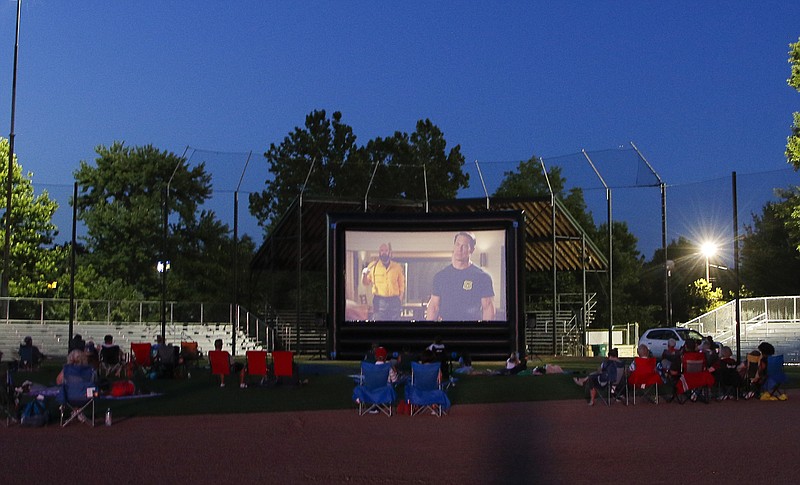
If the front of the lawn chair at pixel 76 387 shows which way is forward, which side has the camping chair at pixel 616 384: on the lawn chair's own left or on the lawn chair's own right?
on the lawn chair's own right

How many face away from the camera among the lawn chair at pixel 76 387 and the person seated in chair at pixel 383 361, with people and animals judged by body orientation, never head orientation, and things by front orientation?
2

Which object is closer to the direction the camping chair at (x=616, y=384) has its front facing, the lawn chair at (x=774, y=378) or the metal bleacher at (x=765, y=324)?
the metal bleacher

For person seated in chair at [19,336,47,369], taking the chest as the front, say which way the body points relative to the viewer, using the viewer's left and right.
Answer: facing away from the viewer and to the right of the viewer

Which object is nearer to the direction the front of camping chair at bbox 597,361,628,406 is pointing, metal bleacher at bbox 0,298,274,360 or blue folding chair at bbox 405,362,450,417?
the metal bleacher

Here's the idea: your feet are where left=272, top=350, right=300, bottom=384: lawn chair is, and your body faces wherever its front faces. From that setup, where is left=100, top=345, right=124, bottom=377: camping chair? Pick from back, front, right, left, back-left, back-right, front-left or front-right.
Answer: left

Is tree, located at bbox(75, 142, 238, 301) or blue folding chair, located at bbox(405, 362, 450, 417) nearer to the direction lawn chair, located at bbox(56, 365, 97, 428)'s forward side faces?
the tree

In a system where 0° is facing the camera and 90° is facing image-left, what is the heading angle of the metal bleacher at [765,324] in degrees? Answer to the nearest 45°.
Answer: approximately 45°

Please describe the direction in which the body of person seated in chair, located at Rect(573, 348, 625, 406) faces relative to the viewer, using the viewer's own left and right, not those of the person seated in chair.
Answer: facing away from the viewer and to the left of the viewer

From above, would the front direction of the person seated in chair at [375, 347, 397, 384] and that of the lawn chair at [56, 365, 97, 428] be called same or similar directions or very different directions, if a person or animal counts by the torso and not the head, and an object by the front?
same or similar directions

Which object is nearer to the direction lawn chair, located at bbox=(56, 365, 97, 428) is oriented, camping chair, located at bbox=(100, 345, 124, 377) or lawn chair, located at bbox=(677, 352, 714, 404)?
the camping chair

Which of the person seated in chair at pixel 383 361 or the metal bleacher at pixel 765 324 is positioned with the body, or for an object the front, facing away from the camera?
the person seated in chair

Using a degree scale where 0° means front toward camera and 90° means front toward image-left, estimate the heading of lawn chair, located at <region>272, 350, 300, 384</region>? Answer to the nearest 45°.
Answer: approximately 225°

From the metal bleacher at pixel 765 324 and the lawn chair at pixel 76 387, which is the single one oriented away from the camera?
the lawn chair

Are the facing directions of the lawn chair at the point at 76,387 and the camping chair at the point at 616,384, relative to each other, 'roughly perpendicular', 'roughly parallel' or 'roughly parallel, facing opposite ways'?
roughly parallel

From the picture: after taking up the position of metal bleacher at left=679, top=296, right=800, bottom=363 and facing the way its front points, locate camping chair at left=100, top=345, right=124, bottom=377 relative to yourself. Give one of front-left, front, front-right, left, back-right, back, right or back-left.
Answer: front

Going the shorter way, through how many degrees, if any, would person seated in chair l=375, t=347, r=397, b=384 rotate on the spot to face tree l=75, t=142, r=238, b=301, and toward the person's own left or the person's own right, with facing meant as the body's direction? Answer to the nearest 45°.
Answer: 0° — they already face it

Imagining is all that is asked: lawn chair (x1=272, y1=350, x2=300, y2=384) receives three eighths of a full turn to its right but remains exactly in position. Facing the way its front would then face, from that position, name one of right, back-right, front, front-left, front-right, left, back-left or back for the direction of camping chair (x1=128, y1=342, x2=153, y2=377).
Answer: back-right

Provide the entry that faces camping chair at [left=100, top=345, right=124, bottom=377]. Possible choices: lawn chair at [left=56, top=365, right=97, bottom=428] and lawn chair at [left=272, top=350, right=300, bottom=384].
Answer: lawn chair at [left=56, top=365, right=97, bottom=428]

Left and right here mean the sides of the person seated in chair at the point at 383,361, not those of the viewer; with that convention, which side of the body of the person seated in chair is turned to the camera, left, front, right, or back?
back

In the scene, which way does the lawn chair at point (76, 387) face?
away from the camera
